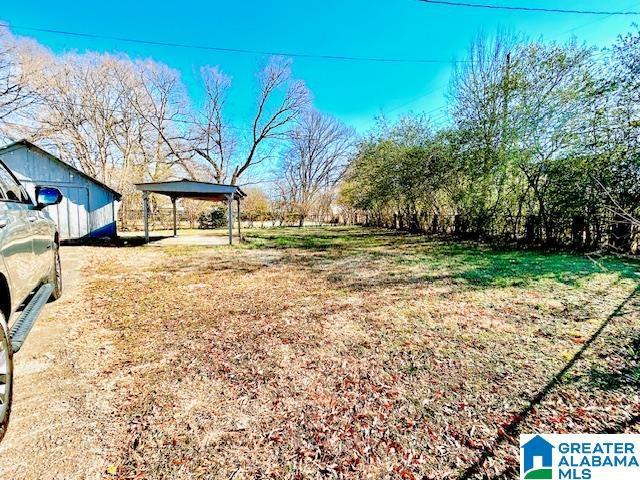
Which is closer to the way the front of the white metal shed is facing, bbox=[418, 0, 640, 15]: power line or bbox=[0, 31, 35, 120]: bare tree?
the power line

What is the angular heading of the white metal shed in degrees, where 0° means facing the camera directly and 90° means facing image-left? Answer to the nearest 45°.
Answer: approximately 0°

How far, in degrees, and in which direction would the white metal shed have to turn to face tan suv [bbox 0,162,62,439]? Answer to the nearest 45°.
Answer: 0° — it already faces it

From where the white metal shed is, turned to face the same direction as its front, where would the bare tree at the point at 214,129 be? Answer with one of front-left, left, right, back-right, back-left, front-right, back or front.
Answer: back-left

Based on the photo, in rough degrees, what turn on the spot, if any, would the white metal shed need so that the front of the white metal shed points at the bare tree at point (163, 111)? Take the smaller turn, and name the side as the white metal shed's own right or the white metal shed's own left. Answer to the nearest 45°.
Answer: approximately 135° to the white metal shed's own left

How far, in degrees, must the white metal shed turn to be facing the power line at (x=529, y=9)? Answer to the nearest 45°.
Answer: approximately 45° to its left

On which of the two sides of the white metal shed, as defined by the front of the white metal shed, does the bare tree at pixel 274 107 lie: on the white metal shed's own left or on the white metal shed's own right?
on the white metal shed's own left

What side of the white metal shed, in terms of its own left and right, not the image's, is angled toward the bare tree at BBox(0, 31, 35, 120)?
back

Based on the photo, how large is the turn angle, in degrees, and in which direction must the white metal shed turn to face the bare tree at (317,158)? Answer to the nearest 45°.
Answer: approximately 135° to its left
